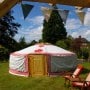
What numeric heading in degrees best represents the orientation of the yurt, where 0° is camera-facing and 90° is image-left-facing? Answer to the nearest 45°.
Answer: approximately 0°

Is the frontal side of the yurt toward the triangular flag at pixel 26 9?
yes

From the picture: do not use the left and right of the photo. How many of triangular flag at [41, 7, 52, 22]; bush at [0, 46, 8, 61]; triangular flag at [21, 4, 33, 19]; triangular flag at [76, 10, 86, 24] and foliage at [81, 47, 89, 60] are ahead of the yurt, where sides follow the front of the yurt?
3

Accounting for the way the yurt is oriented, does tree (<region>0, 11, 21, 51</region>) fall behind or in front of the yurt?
behind

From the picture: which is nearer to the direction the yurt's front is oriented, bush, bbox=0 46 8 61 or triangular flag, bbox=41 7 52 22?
the triangular flag

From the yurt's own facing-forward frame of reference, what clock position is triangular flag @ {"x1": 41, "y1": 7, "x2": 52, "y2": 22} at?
The triangular flag is roughly at 12 o'clock from the yurt.

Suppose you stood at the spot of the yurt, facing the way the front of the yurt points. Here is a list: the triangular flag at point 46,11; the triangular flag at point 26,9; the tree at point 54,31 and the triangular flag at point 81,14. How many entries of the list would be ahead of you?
3

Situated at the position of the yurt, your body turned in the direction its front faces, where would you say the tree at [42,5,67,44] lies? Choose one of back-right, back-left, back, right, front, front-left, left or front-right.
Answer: back
